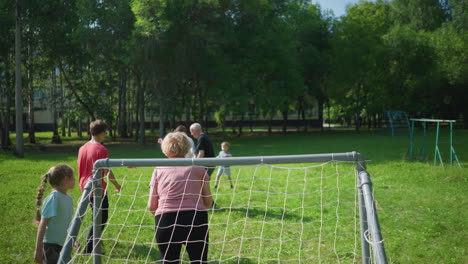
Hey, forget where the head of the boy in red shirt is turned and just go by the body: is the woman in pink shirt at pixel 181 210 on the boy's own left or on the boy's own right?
on the boy's own right

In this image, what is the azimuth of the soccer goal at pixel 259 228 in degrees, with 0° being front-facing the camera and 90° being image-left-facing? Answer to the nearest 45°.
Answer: approximately 180°

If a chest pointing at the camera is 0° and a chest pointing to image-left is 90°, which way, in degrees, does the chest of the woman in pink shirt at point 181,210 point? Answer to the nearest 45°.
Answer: approximately 180°

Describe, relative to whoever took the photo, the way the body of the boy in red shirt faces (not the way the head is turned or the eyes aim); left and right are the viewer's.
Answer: facing away from the viewer and to the right of the viewer

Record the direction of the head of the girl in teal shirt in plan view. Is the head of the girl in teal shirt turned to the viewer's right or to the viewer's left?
to the viewer's right

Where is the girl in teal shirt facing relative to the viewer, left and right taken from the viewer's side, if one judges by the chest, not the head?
facing to the right of the viewer

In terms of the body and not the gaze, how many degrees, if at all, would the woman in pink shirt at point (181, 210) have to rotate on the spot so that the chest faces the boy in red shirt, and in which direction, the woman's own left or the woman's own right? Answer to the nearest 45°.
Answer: approximately 45° to the woman's own left

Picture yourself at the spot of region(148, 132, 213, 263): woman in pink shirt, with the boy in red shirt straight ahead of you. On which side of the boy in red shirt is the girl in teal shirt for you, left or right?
left
